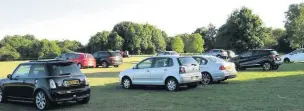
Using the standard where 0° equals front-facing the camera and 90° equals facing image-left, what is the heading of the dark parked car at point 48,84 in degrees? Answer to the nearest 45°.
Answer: approximately 135°

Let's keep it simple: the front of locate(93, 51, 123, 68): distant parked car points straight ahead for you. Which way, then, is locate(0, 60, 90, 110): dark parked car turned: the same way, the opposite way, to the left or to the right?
the same way

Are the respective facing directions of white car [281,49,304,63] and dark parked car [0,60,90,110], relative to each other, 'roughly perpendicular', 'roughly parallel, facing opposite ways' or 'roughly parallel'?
roughly parallel

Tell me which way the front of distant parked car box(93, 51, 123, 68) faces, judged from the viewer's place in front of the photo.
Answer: facing away from the viewer and to the left of the viewer

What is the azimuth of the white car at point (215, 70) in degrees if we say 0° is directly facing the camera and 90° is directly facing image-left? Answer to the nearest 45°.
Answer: approximately 135°

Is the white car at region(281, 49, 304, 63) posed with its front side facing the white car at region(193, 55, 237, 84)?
no

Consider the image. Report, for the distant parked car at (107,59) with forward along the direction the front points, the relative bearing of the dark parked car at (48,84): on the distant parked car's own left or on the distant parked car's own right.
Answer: on the distant parked car's own left

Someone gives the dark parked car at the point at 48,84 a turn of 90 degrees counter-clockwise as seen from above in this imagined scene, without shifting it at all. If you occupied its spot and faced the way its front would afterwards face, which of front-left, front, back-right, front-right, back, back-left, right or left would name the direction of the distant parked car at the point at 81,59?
back-right

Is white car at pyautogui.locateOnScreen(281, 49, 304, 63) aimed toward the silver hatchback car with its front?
no

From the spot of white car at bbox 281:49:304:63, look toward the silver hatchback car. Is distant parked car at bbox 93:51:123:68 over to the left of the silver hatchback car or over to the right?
right

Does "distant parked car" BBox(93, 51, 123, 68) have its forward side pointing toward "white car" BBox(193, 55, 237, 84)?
no

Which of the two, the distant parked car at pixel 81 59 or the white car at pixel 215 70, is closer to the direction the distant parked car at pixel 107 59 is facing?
the distant parked car

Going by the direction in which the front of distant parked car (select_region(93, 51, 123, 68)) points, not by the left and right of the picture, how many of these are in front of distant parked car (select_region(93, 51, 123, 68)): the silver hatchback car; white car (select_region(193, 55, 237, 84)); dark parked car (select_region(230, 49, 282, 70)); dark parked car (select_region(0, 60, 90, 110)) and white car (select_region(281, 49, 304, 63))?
0

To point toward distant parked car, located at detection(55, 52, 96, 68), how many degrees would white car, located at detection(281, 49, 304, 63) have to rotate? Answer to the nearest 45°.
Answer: approximately 45° to its left

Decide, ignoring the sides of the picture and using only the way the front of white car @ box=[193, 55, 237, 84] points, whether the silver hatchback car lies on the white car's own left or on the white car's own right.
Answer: on the white car's own left

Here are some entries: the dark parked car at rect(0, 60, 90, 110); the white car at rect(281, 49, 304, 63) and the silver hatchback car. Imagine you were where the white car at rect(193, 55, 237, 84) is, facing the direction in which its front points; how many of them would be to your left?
2
